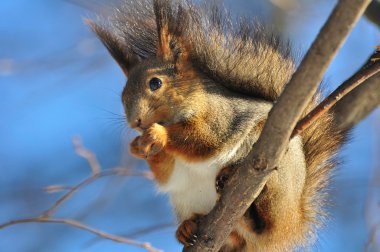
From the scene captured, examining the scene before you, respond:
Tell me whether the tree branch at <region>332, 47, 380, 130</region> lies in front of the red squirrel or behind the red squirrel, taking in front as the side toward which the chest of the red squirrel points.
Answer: behind

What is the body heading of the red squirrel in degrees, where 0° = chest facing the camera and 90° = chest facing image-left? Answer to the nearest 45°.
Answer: approximately 45°

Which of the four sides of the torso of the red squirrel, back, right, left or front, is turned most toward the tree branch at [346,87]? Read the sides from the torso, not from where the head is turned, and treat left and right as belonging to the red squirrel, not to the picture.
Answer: left
